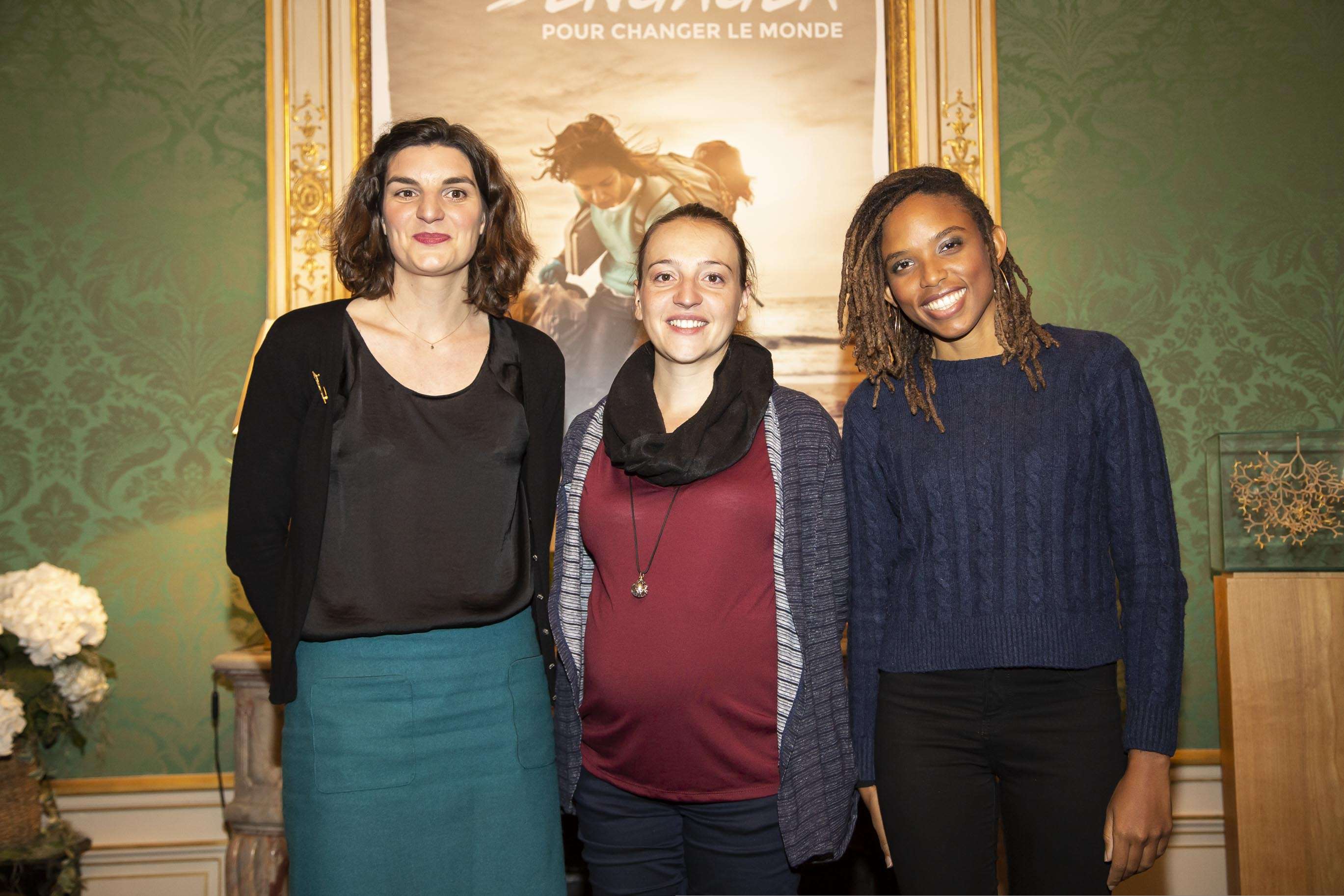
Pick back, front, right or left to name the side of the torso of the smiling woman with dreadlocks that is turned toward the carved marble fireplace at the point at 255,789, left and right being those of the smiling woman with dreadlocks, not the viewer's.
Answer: right

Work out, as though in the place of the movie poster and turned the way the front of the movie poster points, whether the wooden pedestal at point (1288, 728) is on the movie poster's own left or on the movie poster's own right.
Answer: on the movie poster's own left

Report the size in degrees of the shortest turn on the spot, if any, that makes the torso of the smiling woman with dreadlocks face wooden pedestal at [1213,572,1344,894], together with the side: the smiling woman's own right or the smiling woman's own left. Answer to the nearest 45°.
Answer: approximately 135° to the smiling woman's own left

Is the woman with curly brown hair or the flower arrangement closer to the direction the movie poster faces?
the woman with curly brown hair

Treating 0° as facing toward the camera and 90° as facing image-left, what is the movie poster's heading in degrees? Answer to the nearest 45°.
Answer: approximately 0°

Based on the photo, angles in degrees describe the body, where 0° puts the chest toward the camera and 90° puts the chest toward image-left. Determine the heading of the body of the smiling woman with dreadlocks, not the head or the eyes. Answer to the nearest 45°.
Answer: approximately 0°
